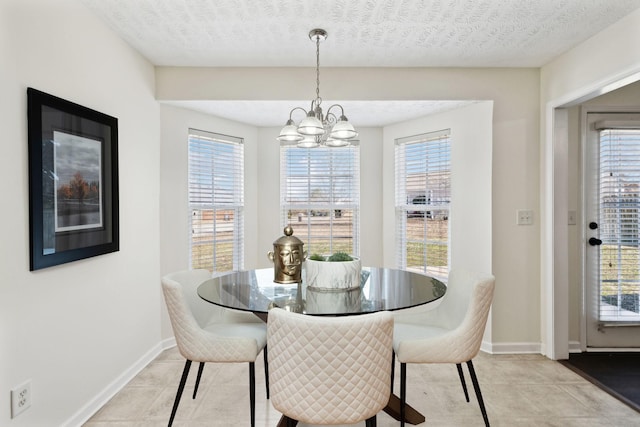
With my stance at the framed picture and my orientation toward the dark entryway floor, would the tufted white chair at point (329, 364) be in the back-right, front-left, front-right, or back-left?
front-right

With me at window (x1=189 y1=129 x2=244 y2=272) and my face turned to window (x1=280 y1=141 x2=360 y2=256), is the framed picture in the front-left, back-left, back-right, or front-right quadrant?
back-right

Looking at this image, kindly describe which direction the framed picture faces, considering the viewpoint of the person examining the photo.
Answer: facing the viewer and to the right of the viewer

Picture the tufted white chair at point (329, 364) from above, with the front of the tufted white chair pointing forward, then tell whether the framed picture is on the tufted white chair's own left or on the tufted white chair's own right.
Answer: on the tufted white chair's own left

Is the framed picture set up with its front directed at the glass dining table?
yes

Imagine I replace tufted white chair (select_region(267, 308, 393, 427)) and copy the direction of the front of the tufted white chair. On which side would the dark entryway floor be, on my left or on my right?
on my right

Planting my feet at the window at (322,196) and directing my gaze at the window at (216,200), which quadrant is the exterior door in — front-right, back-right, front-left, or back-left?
back-left

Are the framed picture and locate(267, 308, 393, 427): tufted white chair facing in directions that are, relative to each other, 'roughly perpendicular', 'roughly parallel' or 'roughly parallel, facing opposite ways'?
roughly perpendicular

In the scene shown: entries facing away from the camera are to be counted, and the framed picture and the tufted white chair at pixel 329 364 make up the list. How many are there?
1

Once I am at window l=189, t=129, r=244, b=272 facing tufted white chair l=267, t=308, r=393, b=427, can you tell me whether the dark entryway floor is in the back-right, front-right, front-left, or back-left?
front-left

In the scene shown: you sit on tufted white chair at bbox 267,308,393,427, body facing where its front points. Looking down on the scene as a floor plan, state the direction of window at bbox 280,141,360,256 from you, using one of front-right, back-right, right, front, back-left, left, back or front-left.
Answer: front

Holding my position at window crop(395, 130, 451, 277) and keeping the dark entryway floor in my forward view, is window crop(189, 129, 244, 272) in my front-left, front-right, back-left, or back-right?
back-right

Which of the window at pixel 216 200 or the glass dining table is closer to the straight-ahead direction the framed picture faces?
the glass dining table

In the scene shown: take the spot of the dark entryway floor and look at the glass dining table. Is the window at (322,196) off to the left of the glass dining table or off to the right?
right

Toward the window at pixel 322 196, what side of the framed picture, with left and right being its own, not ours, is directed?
left

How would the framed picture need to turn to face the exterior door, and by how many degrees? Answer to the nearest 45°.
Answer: approximately 45° to its left

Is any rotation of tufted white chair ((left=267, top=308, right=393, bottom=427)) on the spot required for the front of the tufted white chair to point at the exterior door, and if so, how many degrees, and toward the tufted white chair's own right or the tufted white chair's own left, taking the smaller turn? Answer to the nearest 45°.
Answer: approximately 45° to the tufted white chair's own right

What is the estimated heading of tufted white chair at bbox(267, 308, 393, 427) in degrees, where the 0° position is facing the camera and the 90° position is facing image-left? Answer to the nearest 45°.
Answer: approximately 180°
